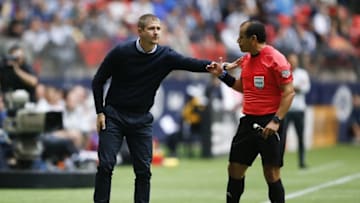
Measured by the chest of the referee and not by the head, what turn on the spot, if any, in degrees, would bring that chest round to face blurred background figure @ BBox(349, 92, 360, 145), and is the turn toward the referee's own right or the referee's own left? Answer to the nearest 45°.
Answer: approximately 135° to the referee's own right

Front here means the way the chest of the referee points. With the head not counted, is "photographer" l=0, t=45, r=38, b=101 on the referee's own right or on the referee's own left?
on the referee's own right

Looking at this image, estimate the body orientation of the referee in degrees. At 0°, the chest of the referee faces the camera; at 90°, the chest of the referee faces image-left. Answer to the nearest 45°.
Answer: approximately 45°

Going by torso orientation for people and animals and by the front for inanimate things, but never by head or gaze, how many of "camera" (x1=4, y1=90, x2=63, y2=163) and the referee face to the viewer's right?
1

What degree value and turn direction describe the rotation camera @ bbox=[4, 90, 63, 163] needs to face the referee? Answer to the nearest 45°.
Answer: approximately 45° to its right

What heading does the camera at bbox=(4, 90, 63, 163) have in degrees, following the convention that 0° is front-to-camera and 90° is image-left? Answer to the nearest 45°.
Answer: approximately 270°

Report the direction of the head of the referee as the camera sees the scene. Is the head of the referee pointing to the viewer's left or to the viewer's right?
to the viewer's left

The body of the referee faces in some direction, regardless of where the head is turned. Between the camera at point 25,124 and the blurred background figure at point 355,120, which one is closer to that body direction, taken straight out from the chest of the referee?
the camera
